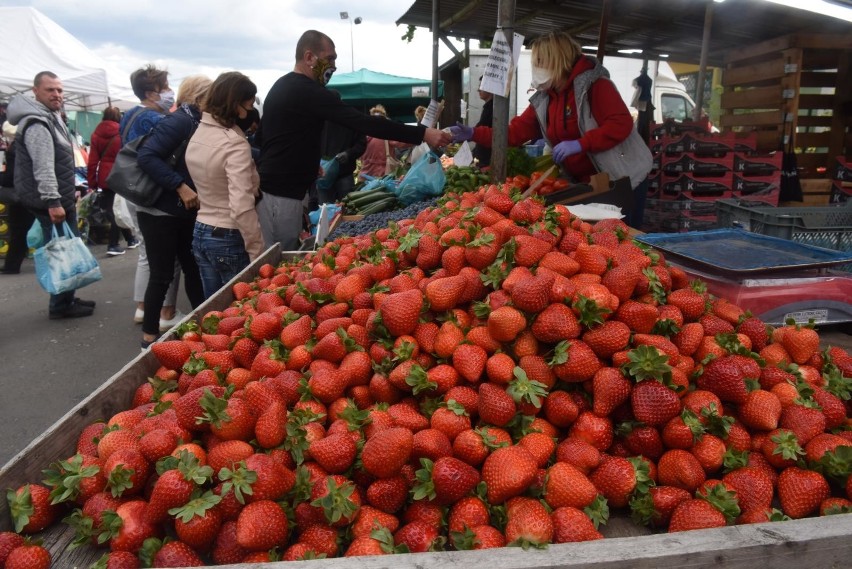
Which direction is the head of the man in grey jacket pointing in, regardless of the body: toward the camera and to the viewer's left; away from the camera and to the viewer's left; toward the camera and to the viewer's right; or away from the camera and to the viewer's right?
toward the camera and to the viewer's right

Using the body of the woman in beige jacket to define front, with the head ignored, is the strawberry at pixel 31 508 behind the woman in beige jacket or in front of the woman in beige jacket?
behind

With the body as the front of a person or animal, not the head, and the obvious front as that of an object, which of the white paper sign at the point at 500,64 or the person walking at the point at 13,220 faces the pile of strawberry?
the white paper sign

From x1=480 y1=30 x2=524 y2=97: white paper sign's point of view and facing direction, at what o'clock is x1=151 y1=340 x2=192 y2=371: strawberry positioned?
The strawberry is roughly at 1 o'clock from the white paper sign.

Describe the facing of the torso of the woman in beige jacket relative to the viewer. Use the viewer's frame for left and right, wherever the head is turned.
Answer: facing away from the viewer and to the right of the viewer

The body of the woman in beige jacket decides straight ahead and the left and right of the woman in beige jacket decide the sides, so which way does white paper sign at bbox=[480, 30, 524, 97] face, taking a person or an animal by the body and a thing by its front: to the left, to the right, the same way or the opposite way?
the opposite way

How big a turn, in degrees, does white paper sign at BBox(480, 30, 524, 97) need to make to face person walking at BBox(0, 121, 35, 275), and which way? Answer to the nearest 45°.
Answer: approximately 135° to its right

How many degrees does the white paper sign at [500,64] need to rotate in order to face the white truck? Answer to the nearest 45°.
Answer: approximately 180°

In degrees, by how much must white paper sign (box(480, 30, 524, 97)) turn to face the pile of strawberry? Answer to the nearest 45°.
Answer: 0° — it already faces it
